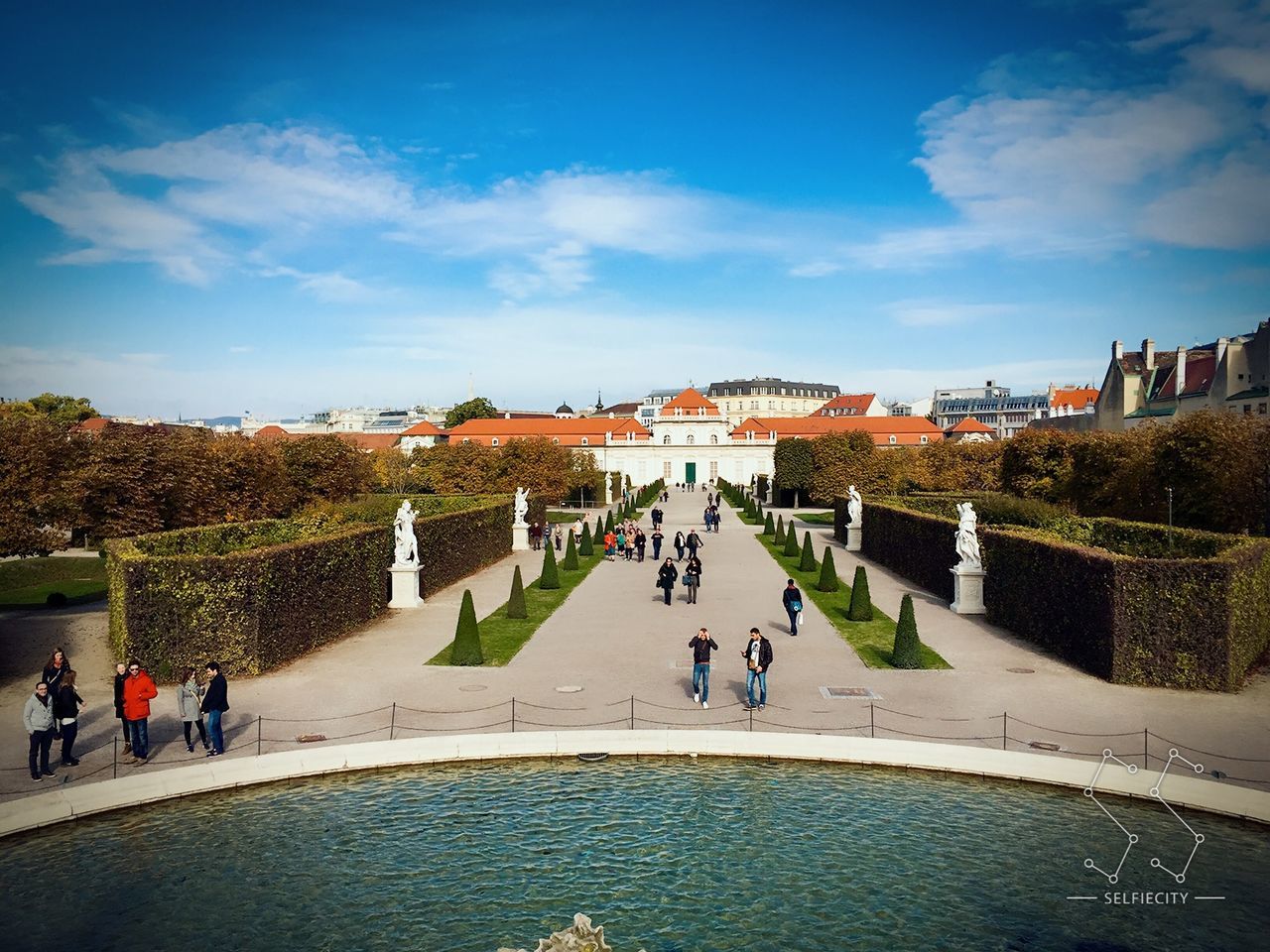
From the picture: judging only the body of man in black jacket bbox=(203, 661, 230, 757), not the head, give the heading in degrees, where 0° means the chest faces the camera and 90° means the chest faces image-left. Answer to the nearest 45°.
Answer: approximately 90°

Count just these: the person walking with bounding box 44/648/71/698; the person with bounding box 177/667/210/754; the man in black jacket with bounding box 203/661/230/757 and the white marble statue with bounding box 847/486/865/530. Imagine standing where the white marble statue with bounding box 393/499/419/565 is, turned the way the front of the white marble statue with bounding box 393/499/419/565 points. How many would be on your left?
1

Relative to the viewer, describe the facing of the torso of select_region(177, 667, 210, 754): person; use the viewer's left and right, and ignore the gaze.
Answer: facing the viewer and to the right of the viewer

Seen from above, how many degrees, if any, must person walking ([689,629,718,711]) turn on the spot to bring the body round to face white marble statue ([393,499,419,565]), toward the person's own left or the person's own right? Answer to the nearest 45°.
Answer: approximately 135° to the person's own right

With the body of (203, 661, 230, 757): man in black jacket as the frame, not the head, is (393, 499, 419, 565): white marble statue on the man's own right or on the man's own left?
on the man's own right

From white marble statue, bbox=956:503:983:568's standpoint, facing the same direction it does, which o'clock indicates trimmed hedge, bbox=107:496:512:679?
The trimmed hedge is roughly at 12 o'clock from the white marble statue.

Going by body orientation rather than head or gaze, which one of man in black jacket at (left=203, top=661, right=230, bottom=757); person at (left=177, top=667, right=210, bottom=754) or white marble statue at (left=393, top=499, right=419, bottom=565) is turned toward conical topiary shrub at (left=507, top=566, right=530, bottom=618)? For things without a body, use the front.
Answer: the white marble statue

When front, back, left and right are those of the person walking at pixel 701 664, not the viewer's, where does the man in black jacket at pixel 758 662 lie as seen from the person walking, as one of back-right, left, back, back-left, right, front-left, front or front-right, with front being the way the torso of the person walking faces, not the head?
left

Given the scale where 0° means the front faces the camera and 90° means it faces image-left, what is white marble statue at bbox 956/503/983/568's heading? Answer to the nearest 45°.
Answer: approximately 45°

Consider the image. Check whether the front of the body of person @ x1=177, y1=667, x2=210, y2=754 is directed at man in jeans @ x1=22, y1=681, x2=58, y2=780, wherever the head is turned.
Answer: no

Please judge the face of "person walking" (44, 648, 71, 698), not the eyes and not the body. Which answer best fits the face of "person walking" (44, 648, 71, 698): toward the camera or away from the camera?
toward the camera

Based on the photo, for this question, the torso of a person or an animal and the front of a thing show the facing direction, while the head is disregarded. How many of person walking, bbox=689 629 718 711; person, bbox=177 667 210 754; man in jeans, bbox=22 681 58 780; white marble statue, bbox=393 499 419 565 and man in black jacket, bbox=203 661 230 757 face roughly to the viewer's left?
1

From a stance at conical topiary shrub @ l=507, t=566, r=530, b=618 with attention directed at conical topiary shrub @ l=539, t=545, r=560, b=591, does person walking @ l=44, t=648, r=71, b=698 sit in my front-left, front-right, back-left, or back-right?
back-left

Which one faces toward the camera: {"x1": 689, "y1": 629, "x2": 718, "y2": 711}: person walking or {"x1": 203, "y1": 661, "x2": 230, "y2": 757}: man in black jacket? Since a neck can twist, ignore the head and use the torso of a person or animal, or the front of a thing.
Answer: the person walking

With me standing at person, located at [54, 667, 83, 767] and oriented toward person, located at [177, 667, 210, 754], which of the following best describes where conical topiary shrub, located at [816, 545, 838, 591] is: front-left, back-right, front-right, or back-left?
front-left

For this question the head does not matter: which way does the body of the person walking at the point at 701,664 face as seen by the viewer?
toward the camera
